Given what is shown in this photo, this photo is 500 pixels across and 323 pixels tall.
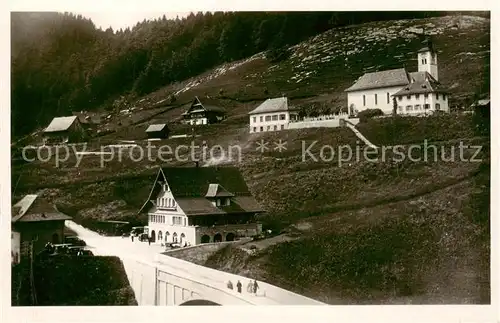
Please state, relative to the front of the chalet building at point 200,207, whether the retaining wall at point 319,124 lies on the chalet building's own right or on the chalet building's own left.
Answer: on the chalet building's own left

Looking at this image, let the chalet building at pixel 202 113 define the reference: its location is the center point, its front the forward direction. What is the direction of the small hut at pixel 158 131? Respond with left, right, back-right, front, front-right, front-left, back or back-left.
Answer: front-right

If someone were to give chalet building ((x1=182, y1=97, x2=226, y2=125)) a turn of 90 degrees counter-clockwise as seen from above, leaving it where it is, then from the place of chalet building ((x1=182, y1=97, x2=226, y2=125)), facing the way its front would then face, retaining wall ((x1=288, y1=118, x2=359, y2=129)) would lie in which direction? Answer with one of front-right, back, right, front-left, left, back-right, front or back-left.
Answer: front-left

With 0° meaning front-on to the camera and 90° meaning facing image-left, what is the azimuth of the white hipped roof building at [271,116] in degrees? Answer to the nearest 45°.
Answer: approximately 0°

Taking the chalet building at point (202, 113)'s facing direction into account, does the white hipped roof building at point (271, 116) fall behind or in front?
behind

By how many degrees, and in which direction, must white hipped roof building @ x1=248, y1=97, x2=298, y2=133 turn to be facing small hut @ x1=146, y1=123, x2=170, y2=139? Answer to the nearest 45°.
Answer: approximately 90° to its right

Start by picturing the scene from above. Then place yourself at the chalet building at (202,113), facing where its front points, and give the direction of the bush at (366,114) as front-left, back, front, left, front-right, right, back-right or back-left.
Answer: back-left
